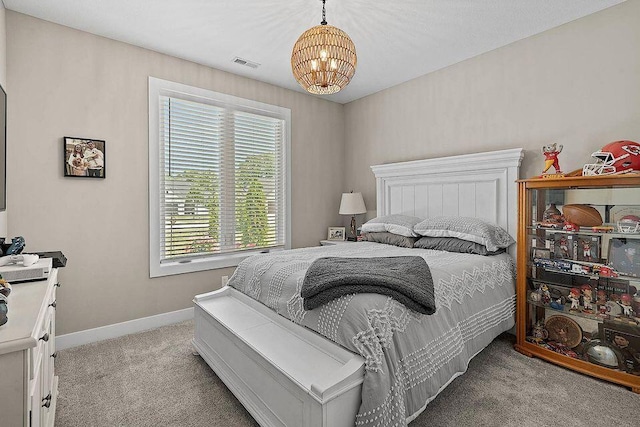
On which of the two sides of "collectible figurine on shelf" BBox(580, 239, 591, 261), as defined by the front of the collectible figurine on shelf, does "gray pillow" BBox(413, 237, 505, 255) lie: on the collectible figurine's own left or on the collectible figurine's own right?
on the collectible figurine's own right

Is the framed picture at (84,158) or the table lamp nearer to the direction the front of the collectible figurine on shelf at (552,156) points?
the framed picture

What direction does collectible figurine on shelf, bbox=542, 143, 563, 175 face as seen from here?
toward the camera

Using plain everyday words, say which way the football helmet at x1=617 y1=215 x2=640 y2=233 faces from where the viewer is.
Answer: facing the viewer and to the left of the viewer

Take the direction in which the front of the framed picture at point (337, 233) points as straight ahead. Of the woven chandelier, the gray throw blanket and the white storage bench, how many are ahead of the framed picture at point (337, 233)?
3

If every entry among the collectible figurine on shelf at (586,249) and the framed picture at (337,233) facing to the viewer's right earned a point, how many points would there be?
0

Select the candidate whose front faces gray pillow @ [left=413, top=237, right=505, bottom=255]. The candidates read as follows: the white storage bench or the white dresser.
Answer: the white dresser

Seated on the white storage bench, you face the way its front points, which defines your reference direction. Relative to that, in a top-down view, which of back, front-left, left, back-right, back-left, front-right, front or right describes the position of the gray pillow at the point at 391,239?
back

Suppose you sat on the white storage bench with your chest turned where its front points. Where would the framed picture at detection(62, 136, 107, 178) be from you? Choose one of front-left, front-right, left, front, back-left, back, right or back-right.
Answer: right

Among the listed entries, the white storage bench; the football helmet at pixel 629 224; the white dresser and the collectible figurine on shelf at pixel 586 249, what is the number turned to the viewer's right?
1

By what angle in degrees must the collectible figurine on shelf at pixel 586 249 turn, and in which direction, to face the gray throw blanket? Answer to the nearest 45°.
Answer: approximately 45° to its right

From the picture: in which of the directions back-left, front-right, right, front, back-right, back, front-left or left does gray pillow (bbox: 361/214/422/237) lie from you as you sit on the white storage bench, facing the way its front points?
back

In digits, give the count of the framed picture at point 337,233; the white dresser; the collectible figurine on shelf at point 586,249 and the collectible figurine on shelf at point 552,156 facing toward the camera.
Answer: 3

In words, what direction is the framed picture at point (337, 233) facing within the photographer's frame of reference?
facing the viewer

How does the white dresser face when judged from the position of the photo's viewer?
facing to the right of the viewer

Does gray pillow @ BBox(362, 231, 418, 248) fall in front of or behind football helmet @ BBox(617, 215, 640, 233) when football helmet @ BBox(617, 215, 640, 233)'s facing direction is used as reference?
in front

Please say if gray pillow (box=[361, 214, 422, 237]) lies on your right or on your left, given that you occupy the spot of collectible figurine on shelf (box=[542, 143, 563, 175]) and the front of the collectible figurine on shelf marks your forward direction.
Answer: on your right
